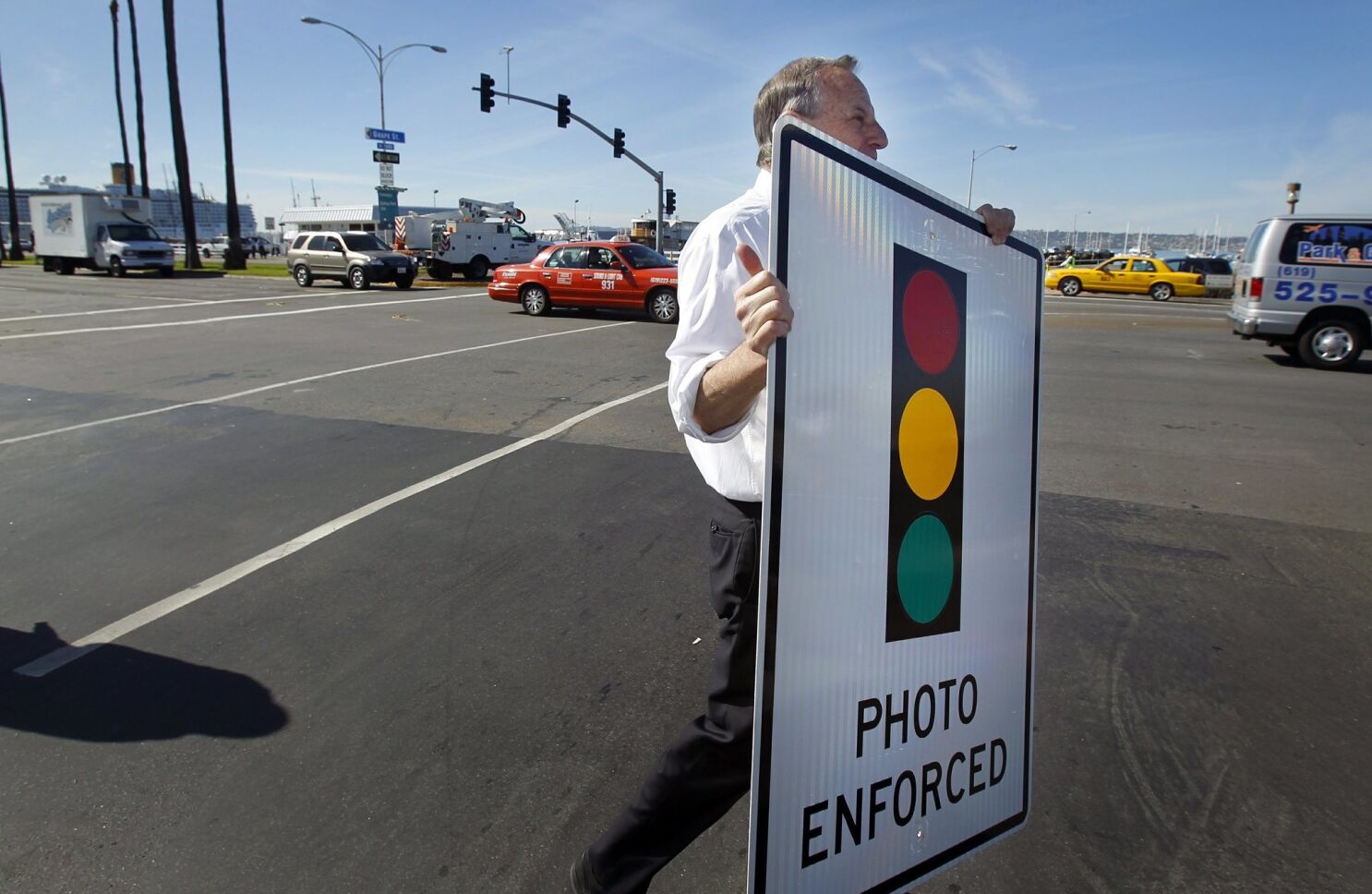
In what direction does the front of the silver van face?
to the viewer's right

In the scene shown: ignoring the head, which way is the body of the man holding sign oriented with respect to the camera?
to the viewer's right

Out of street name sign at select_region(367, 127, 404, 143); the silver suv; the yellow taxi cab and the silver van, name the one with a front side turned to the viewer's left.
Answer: the yellow taxi cab

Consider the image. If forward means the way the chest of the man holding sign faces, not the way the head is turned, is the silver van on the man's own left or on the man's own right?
on the man's own left

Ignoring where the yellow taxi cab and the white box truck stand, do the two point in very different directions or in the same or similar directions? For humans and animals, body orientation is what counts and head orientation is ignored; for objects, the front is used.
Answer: very different directions

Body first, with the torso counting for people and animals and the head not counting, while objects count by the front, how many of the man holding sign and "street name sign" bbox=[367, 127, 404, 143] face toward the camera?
1

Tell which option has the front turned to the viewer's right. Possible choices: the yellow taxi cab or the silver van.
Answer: the silver van

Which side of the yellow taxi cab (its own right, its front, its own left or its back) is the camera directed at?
left

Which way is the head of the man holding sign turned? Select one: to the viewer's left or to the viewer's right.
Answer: to the viewer's right
